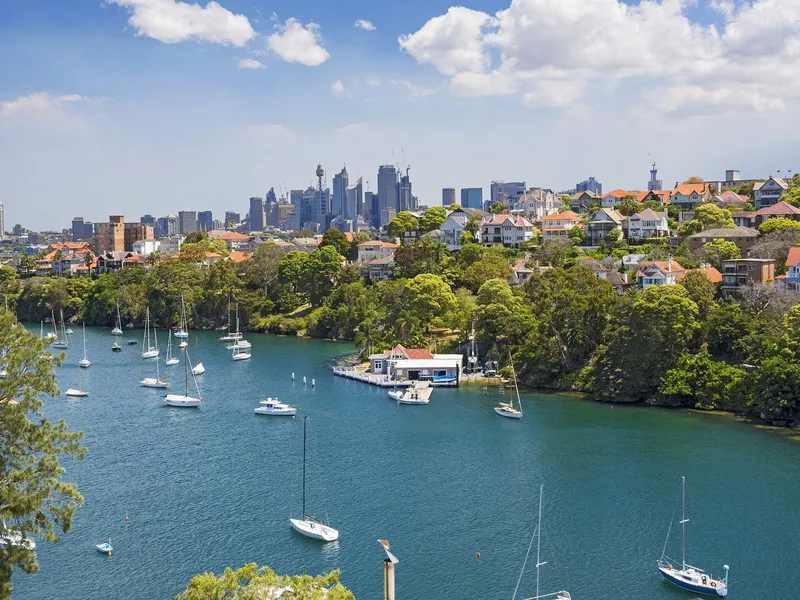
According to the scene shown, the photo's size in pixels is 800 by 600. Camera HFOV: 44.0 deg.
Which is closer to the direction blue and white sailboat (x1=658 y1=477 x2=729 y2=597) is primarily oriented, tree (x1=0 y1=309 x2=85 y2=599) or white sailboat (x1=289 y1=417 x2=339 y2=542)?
the white sailboat

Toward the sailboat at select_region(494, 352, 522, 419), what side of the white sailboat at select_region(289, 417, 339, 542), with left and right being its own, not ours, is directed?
right

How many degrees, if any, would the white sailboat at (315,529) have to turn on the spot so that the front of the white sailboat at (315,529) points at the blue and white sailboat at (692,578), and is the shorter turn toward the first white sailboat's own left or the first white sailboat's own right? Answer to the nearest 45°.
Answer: approximately 180°

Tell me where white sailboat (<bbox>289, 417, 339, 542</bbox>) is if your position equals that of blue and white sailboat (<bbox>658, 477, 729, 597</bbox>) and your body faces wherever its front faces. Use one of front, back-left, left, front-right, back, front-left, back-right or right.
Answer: front-left

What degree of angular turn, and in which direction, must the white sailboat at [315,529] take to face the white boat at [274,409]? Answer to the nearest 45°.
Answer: approximately 45° to its right

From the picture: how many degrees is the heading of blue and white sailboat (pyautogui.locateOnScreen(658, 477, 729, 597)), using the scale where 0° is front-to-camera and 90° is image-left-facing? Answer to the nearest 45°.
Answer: approximately 135°

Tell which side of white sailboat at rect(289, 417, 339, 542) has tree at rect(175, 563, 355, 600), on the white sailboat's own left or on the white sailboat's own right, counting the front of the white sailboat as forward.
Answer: on the white sailboat's own left

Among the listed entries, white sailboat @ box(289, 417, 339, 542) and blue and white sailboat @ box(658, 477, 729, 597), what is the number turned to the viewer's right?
0

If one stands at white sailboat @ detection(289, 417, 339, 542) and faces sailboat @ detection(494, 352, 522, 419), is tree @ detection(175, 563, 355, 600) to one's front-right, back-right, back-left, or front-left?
back-right

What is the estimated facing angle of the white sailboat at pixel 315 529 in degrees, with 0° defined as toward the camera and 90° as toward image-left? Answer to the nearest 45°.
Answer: approximately 135°
